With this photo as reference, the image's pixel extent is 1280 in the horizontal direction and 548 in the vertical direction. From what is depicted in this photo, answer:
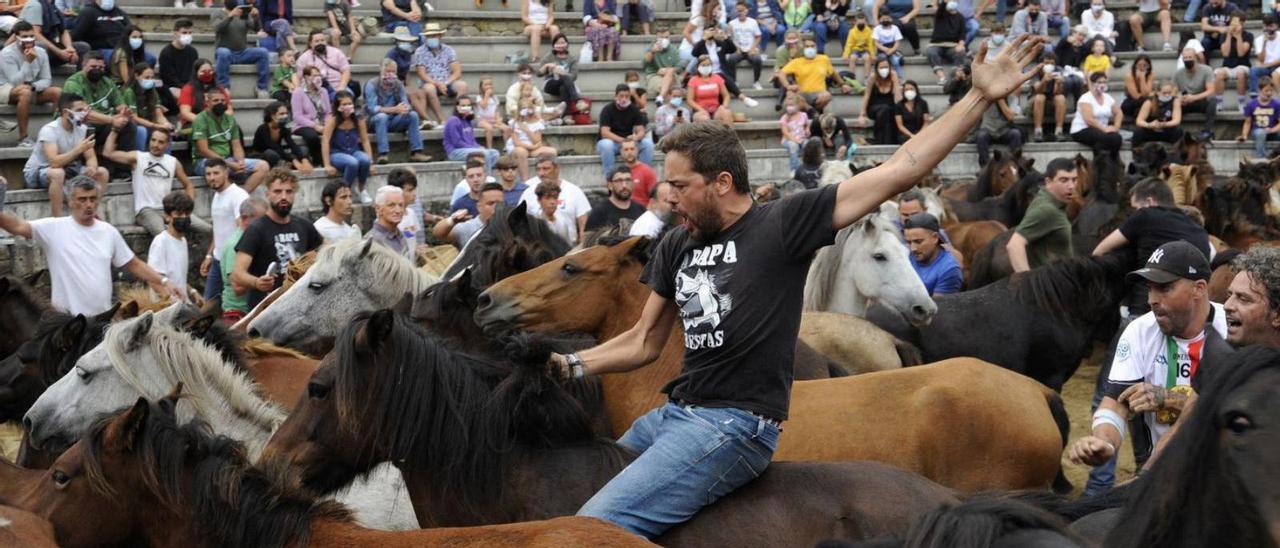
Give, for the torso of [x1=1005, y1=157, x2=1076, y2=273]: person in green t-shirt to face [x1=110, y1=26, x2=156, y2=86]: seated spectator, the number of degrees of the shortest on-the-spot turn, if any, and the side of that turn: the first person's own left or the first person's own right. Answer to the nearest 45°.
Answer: approximately 135° to the first person's own right

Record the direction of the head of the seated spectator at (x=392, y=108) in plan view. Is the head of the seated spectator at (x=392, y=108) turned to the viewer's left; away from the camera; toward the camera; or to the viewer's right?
toward the camera

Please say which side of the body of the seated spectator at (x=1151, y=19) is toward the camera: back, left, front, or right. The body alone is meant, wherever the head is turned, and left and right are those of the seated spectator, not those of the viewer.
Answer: front

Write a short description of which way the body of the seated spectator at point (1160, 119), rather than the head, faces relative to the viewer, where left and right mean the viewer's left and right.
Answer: facing the viewer

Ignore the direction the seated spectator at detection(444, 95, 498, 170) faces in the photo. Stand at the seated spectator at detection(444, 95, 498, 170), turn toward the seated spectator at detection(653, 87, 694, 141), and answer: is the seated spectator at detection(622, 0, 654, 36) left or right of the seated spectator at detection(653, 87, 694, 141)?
left

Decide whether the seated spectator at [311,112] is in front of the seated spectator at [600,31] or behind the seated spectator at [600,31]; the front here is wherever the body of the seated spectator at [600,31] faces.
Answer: in front

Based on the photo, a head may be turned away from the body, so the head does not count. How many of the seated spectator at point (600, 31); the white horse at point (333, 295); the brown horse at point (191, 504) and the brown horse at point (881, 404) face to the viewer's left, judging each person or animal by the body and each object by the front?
3

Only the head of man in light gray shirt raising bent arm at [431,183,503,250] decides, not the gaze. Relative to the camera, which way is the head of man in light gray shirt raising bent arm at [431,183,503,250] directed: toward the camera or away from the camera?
toward the camera

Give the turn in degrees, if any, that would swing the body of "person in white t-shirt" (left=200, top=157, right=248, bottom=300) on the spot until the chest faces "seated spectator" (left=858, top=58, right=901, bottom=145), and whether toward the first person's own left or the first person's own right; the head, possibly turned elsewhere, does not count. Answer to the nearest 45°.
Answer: approximately 180°

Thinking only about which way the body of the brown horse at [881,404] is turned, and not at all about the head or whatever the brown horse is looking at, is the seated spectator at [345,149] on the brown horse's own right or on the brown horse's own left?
on the brown horse's own right

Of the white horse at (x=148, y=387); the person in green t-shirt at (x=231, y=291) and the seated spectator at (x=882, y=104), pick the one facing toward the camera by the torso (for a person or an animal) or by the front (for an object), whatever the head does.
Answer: the seated spectator

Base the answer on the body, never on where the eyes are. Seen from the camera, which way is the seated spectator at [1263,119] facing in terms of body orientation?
toward the camera

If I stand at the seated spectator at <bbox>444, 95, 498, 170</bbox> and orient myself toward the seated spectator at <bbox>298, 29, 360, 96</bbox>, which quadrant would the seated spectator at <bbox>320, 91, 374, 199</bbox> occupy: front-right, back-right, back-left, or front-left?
front-left

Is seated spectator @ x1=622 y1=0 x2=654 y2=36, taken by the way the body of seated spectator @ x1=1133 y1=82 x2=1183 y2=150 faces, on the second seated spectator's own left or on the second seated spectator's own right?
on the second seated spectator's own right

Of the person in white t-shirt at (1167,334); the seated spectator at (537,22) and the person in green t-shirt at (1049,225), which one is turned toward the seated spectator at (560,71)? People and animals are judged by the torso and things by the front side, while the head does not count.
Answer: the seated spectator at (537,22)

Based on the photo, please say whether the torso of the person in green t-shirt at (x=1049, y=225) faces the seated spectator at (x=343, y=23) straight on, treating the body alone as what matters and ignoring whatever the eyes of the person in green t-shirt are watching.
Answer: no

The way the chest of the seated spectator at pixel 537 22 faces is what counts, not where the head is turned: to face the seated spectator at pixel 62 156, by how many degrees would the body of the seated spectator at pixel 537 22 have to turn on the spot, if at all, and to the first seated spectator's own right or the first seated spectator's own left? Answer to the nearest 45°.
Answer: approximately 45° to the first seated spectator's own right
